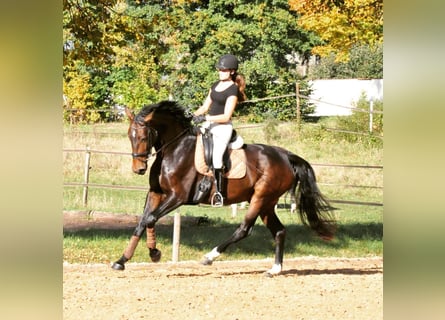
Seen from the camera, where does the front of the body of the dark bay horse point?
to the viewer's left

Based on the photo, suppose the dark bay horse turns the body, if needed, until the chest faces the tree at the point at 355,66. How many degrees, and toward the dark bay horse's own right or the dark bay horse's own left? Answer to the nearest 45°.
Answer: approximately 135° to the dark bay horse's own right

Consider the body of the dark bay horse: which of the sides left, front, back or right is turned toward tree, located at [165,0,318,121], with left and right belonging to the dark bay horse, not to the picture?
right

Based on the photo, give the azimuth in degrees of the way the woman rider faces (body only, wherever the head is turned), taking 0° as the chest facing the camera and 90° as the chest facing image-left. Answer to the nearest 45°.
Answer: approximately 45°

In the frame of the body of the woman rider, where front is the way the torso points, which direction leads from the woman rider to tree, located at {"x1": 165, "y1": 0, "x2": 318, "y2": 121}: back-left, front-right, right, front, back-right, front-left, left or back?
back-right

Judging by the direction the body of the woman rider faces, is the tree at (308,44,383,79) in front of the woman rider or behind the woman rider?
behind

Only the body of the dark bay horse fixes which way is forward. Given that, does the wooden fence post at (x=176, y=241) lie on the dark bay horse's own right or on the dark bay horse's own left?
on the dark bay horse's own right

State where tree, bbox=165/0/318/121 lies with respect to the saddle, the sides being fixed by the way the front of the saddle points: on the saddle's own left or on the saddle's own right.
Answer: on the saddle's own right

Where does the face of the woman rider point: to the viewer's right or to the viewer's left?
to the viewer's left

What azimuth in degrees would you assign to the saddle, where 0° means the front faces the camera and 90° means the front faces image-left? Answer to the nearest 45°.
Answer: approximately 90°

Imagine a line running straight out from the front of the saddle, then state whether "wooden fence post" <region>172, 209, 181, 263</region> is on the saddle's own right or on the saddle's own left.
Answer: on the saddle's own right
